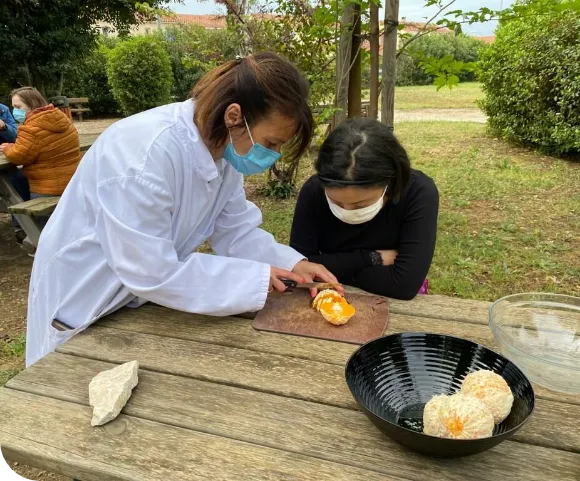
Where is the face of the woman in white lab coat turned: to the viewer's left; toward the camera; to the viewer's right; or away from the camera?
to the viewer's right

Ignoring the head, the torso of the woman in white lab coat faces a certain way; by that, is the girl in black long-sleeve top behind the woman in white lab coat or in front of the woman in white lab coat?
in front

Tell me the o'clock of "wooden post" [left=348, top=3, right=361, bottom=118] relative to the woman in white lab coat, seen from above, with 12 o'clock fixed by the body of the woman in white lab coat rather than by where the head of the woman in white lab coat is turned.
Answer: The wooden post is roughly at 10 o'clock from the woman in white lab coat.

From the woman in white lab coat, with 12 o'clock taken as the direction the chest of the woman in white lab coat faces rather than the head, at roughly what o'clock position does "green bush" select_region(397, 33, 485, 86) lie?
The green bush is roughly at 10 o'clock from the woman in white lab coat.

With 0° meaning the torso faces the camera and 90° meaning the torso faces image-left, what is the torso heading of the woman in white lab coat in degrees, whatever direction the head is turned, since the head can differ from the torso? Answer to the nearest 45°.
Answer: approximately 270°

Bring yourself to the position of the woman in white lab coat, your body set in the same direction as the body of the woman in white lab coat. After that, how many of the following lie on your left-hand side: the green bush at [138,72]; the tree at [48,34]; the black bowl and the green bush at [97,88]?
3

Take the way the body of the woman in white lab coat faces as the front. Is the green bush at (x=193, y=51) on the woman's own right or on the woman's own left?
on the woman's own left

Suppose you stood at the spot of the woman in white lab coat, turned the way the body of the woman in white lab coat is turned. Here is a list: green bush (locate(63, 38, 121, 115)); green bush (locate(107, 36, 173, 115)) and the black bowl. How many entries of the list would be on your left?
2

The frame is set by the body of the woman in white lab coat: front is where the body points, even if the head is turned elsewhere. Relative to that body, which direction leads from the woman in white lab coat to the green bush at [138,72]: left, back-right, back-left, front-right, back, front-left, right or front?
left

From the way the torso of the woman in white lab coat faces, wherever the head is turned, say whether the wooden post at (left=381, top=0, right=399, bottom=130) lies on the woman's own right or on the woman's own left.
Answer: on the woman's own left

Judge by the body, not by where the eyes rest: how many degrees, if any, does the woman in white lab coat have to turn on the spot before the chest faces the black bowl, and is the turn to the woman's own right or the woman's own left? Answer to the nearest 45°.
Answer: approximately 45° to the woman's own right

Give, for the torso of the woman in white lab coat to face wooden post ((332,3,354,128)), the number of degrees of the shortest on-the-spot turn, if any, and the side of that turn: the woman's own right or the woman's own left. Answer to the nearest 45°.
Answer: approximately 45° to the woman's own left

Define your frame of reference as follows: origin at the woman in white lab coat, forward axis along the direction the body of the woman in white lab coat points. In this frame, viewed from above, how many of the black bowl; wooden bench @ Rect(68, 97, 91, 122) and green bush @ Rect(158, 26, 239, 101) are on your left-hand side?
2
